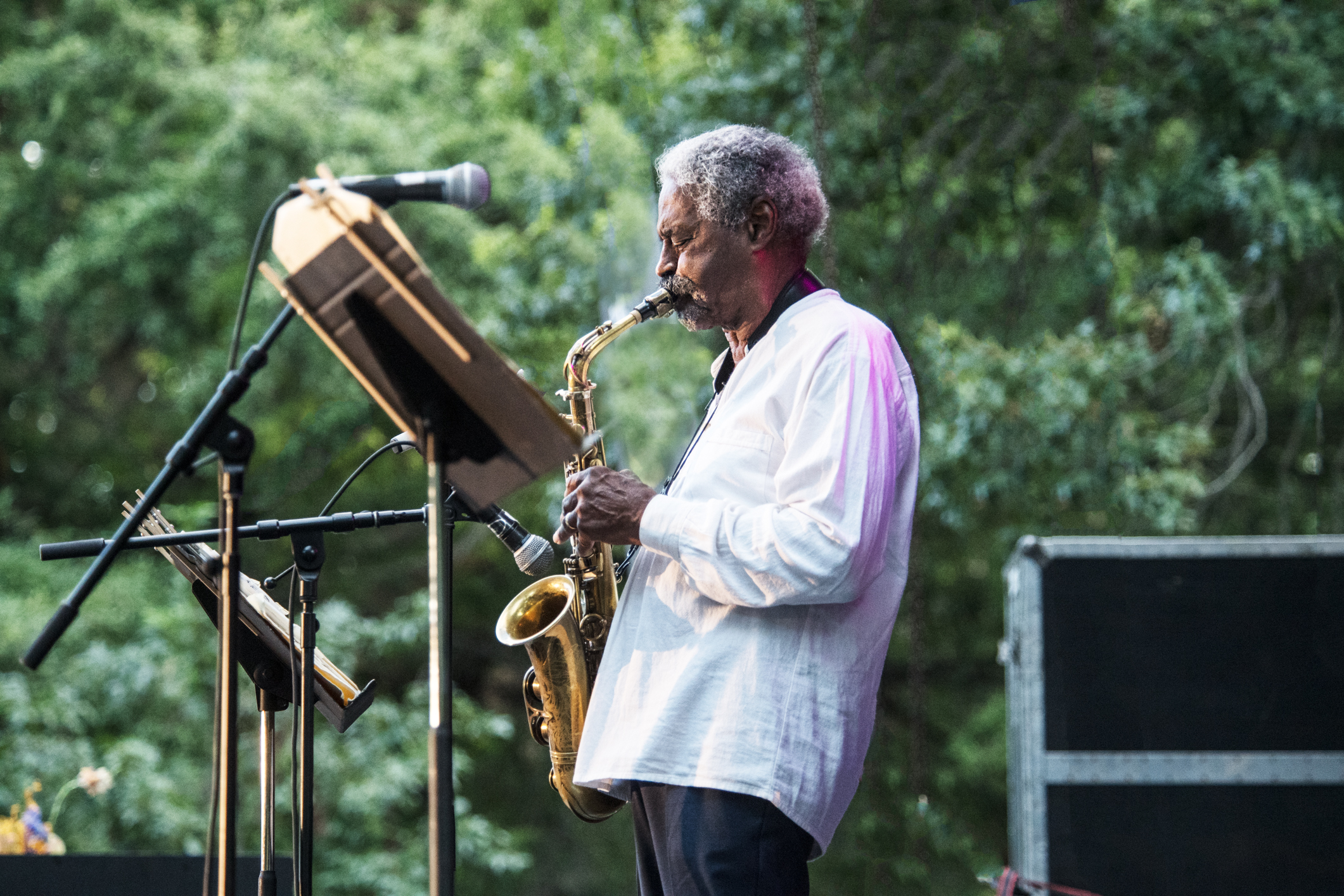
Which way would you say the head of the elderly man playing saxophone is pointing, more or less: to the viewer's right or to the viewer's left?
to the viewer's left

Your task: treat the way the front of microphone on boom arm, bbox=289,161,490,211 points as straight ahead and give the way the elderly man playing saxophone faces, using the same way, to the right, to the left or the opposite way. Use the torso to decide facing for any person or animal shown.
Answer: the opposite way

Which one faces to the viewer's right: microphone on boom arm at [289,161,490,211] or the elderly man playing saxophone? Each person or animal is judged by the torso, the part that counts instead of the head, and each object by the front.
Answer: the microphone on boom arm

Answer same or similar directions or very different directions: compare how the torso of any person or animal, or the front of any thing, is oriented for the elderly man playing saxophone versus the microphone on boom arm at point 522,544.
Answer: very different directions

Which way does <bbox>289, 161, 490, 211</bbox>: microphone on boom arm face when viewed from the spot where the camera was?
facing to the right of the viewer

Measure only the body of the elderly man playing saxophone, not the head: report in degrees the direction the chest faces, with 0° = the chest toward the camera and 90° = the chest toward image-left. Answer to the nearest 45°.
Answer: approximately 90°

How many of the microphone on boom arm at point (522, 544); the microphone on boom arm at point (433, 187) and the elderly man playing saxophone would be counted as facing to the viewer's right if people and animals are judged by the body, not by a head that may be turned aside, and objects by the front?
2

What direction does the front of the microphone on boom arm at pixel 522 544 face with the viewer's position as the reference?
facing to the right of the viewer
